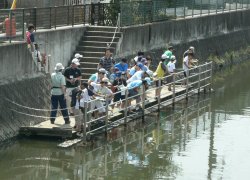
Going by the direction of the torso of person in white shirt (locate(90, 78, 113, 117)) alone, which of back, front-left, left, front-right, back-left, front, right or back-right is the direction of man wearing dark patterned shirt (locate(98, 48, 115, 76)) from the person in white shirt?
back-left

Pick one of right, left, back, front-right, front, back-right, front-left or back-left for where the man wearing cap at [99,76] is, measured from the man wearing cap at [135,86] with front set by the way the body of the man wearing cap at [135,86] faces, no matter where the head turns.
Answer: back-right

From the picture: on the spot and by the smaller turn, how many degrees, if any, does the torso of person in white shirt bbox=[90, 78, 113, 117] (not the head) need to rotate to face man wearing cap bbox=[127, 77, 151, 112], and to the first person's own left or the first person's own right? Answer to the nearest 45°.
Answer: approximately 90° to the first person's own left

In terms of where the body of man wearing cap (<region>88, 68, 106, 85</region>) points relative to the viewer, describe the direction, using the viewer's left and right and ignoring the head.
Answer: facing to the right of the viewer

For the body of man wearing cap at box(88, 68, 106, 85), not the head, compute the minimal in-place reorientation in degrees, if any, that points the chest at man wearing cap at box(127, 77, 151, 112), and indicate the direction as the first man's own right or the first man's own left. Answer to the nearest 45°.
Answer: approximately 45° to the first man's own left

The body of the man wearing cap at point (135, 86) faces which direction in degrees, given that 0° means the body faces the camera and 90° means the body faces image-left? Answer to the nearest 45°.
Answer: approximately 270°
